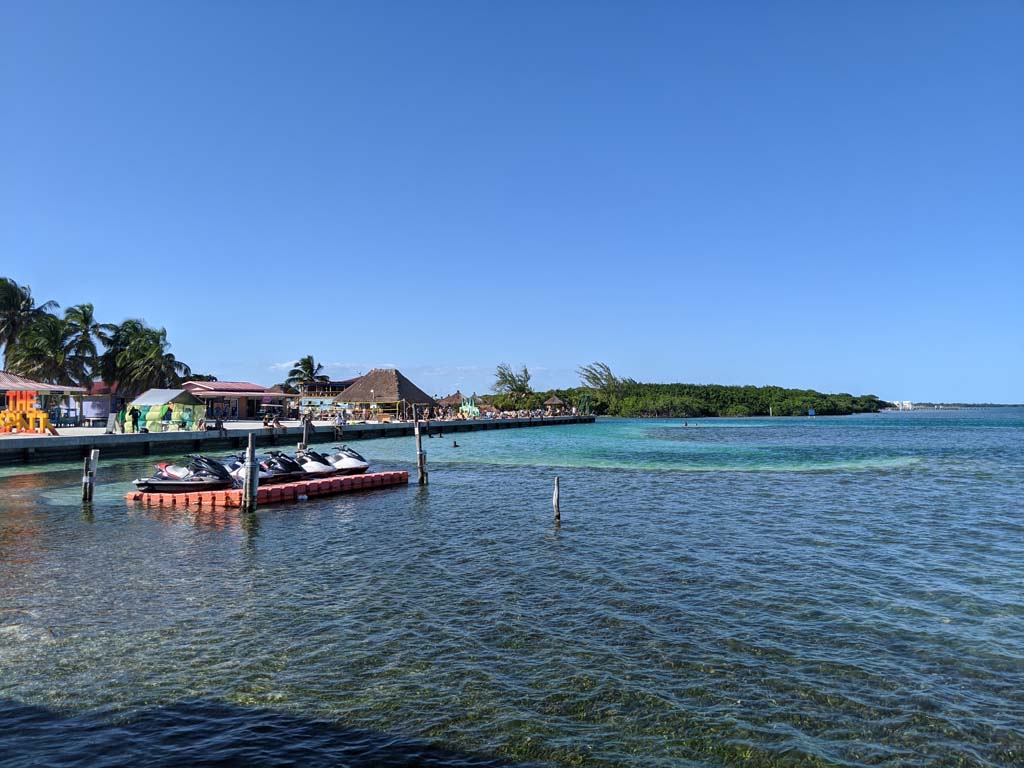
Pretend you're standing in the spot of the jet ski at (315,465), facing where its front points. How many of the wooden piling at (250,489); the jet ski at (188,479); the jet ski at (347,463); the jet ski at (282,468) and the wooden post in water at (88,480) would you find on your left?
1

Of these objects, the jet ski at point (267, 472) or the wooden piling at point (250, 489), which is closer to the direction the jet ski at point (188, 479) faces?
the jet ski

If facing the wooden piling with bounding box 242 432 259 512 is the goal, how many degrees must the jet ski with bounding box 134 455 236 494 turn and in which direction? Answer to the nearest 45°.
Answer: approximately 45° to its right

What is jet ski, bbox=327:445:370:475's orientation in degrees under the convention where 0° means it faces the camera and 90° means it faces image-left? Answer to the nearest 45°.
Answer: approximately 315°

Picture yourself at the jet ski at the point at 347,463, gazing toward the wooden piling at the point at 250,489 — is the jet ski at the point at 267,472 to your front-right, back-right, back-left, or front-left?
front-right

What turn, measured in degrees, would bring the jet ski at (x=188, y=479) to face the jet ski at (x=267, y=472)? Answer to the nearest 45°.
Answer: approximately 45° to its left

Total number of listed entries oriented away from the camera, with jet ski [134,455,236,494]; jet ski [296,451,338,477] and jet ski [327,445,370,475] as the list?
0

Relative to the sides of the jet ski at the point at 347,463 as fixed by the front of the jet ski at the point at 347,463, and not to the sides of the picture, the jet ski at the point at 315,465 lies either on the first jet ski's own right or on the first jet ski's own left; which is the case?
on the first jet ski's own right

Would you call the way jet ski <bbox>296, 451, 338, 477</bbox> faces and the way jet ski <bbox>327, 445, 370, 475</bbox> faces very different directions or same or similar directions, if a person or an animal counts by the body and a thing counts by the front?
same or similar directions
